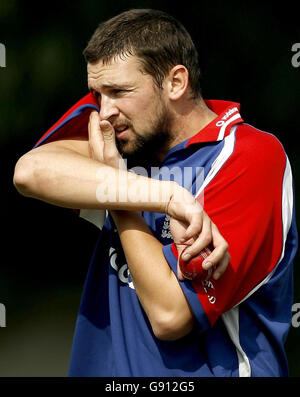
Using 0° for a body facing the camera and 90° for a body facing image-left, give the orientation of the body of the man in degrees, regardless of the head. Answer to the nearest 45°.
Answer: approximately 45°
